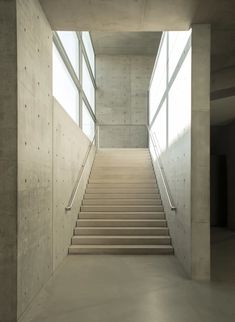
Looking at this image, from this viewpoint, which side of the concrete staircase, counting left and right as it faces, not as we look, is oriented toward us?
front
